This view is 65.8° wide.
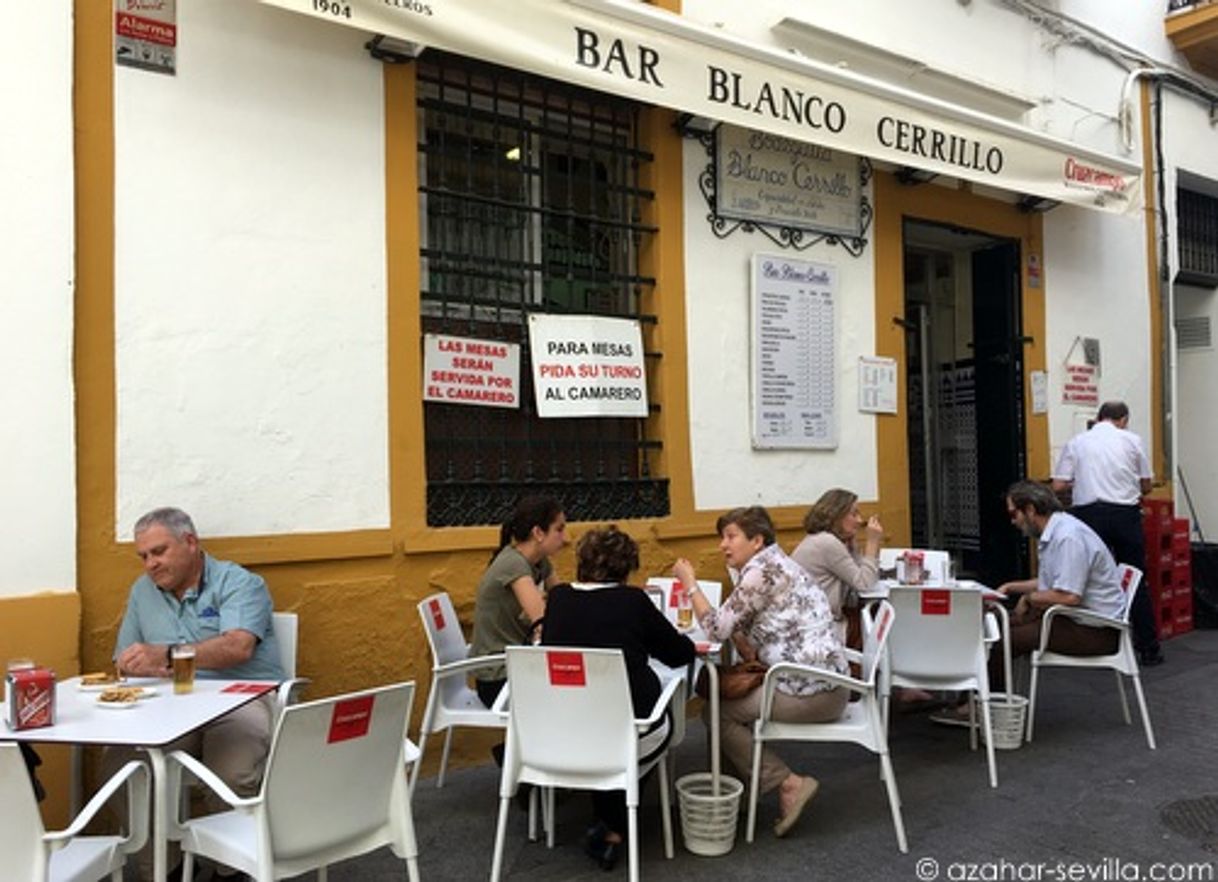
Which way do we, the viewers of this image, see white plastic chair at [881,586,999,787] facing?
facing away from the viewer

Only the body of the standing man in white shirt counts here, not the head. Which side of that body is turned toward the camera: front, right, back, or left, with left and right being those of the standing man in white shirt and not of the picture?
back

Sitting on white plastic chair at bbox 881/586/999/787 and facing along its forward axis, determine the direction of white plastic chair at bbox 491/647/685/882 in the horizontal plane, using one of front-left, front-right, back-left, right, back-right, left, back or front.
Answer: back-left

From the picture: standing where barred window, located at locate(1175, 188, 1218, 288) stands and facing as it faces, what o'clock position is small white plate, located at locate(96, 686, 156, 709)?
The small white plate is roughly at 2 o'clock from the barred window.

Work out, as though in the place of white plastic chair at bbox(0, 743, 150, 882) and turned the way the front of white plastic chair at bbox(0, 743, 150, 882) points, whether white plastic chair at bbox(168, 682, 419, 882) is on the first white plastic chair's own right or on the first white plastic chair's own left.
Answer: on the first white plastic chair's own right

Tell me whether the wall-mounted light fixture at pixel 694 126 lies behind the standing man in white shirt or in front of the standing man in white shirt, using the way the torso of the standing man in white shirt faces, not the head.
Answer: behind

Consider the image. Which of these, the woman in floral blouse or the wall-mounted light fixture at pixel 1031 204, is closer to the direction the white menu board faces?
the woman in floral blouse

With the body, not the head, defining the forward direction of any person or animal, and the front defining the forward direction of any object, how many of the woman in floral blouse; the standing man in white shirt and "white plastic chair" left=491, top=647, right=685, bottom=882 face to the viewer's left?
1

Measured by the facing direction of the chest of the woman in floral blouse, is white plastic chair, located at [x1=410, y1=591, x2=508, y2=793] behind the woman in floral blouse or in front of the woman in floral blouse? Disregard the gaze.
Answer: in front

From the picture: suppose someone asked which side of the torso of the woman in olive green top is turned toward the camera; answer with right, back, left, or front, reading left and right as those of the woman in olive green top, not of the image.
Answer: right

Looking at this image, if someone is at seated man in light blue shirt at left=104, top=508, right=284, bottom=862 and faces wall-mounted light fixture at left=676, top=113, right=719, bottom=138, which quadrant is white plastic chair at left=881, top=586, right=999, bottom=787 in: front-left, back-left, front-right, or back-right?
front-right

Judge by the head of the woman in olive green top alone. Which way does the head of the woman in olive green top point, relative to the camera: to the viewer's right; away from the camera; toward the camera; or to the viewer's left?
to the viewer's right

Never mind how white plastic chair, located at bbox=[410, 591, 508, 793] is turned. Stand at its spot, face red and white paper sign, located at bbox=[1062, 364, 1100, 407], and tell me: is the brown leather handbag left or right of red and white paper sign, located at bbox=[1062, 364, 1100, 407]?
right

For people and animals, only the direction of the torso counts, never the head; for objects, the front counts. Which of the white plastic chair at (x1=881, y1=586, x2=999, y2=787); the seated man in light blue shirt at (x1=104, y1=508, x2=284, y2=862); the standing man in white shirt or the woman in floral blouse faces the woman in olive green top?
the woman in floral blouse

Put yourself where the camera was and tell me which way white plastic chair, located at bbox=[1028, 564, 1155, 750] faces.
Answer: facing to the left of the viewer

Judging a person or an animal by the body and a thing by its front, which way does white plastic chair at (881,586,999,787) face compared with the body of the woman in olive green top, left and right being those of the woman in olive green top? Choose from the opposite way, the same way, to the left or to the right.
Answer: to the left

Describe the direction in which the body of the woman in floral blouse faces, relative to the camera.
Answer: to the viewer's left

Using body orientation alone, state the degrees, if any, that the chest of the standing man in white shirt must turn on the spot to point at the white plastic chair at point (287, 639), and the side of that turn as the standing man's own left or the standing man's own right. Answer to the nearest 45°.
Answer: approximately 135° to the standing man's own left

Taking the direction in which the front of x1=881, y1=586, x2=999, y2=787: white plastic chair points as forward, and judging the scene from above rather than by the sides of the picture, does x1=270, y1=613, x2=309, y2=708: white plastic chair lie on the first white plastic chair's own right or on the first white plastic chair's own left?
on the first white plastic chair's own left
